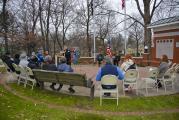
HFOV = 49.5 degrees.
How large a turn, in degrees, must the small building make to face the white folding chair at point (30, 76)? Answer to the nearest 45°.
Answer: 0° — it already faces it

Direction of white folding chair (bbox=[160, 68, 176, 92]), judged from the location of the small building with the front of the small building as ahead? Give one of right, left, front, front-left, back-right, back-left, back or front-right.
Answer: front-left

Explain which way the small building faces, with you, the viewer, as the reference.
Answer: facing the viewer and to the left of the viewer

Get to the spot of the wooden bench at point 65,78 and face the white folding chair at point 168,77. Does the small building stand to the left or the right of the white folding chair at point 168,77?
left

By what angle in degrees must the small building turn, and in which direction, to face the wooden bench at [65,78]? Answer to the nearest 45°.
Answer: approximately 45° to its left
